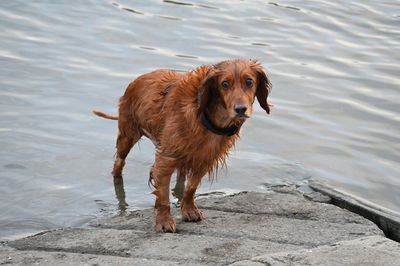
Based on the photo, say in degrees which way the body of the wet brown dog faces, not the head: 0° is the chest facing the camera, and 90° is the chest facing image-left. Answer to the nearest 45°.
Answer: approximately 315°
